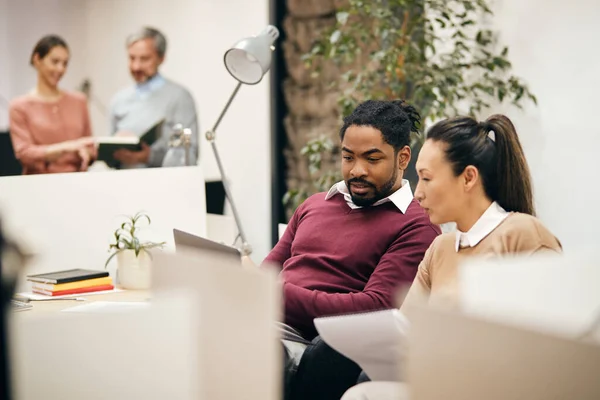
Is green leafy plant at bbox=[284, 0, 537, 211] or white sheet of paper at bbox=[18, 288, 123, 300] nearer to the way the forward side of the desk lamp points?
the white sheet of paper

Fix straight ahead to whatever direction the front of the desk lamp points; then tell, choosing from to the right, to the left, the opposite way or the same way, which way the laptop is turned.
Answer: the opposite way

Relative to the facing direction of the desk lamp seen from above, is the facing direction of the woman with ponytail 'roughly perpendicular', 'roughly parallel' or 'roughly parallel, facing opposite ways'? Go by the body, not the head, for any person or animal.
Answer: roughly parallel

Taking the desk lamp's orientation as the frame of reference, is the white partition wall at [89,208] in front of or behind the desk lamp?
in front

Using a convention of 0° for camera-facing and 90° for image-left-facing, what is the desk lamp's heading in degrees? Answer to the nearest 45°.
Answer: approximately 45°

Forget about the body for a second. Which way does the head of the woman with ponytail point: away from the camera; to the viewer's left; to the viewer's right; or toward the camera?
to the viewer's left

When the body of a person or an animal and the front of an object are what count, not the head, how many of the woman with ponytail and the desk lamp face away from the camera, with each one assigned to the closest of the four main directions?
0

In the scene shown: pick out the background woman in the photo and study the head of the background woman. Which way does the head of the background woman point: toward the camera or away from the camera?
toward the camera

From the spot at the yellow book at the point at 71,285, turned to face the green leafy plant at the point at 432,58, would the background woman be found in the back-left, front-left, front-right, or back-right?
front-left

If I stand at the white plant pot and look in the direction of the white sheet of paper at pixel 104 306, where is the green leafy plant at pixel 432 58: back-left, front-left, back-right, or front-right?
back-left

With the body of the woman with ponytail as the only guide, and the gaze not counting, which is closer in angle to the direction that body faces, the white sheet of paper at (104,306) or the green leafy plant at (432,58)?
the white sheet of paper

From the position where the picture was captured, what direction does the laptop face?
facing away from the viewer and to the right of the viewer
